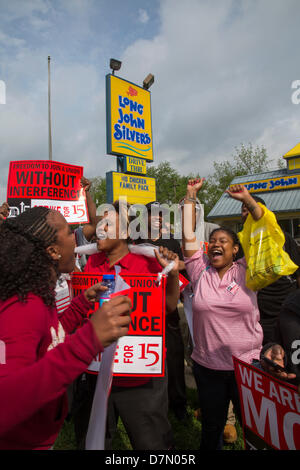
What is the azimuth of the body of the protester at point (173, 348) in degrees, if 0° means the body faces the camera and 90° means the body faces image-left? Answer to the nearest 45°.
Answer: approximately 0°

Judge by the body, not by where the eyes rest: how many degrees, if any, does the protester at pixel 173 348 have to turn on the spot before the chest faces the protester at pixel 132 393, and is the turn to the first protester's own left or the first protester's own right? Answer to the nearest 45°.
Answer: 0° — they already face them

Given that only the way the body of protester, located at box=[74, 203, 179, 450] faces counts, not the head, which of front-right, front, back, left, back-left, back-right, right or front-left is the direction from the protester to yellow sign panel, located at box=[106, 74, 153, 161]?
back-right

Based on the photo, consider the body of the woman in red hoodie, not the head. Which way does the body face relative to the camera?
to the viewer's right

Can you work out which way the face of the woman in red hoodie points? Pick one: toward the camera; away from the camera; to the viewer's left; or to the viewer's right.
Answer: to the viewer's right

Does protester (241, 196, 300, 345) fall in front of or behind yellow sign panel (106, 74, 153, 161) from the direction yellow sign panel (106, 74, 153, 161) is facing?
in front

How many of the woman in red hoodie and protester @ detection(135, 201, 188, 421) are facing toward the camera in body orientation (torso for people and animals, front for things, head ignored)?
1
